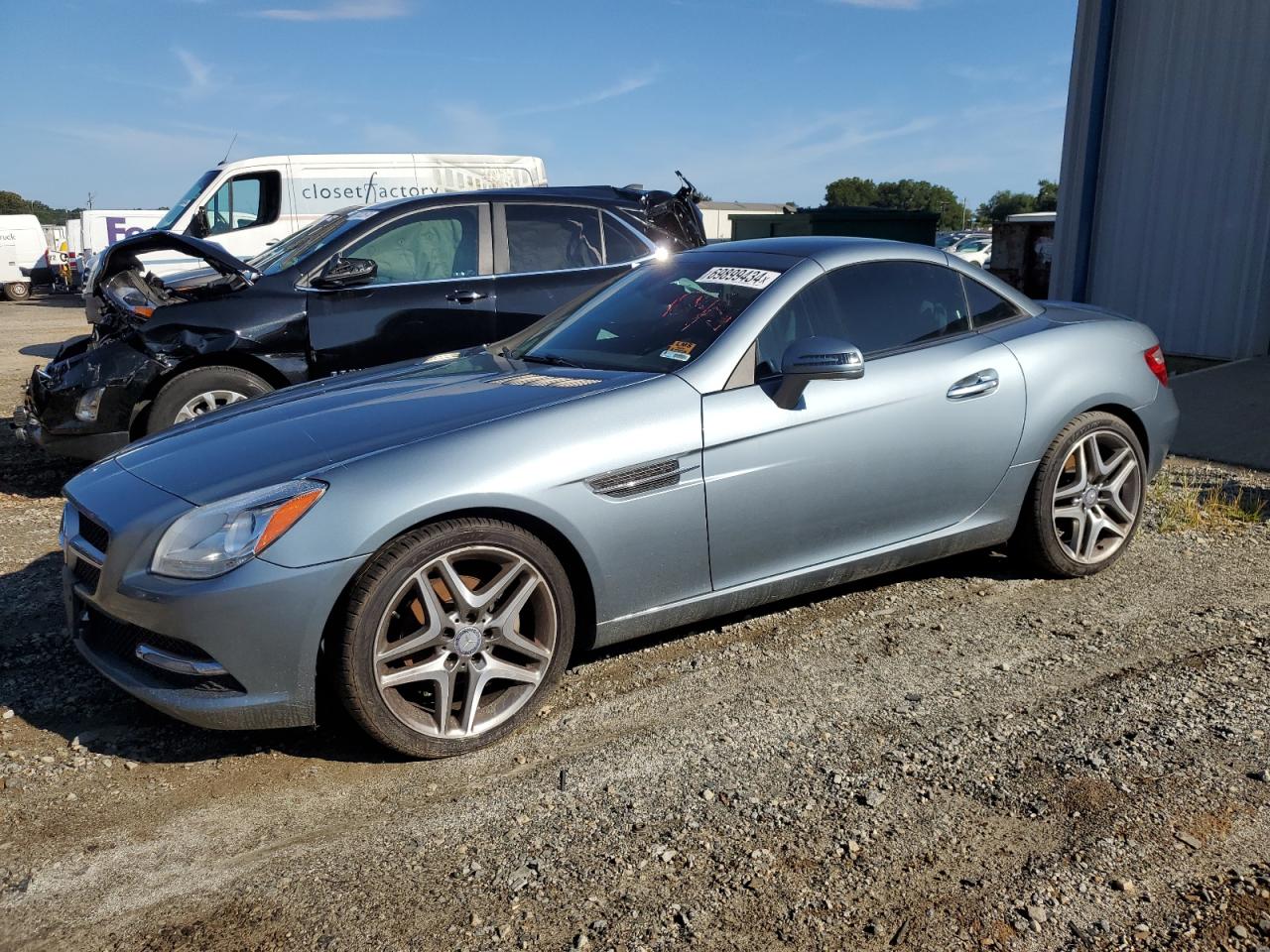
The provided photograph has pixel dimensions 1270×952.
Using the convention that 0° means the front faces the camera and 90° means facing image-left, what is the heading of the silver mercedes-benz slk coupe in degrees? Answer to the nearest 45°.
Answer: approximately 45°

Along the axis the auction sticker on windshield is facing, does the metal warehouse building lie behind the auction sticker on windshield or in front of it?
behind

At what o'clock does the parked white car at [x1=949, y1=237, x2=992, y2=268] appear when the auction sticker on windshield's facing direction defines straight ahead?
The parked white car is roughly at 5 o'clock from the auction sticker on windshield.

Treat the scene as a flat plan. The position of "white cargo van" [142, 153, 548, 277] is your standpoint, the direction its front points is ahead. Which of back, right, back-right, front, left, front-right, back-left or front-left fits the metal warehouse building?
back-left

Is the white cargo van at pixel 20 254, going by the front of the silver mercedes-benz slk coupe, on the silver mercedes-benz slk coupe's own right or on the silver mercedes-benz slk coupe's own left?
on the silver mercedes-benz slk coupe's own right

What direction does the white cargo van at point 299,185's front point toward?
to the viewer's left

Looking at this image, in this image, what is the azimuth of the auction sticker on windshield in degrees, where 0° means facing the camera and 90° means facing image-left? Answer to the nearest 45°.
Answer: approximately 45°

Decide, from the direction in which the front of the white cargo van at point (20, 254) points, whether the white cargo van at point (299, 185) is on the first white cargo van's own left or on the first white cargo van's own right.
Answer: on the first white cargo van's own left
